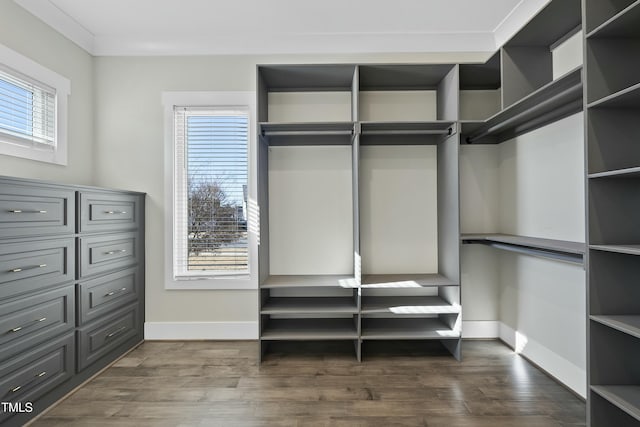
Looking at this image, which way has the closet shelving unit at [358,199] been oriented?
toward the camera

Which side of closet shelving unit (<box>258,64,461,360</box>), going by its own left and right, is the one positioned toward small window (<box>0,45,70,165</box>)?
right

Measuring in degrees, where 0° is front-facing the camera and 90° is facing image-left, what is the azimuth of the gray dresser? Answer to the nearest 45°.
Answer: approximately 315°

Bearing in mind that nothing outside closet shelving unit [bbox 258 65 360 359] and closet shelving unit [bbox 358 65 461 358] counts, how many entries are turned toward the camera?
2

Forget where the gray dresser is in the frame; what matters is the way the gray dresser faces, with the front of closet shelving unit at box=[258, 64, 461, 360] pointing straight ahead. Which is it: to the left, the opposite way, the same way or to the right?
to the left

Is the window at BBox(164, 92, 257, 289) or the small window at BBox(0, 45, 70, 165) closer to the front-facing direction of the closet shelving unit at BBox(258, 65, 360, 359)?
the small window

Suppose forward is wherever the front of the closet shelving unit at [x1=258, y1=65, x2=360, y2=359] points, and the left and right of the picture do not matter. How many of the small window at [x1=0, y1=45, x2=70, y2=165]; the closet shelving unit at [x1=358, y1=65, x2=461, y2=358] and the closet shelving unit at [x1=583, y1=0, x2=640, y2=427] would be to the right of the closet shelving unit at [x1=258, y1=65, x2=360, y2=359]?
1

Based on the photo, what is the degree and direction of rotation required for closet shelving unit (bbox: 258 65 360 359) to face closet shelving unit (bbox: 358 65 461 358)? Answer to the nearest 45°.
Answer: approximately 90° to its left

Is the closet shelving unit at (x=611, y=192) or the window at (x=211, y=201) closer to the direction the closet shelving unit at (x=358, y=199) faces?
the closet shelving unit

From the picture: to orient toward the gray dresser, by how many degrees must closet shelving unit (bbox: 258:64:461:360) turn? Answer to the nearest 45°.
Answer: approximately 45° to its right

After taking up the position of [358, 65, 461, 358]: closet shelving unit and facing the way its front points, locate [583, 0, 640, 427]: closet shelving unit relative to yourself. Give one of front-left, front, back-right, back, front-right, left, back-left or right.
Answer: front-left

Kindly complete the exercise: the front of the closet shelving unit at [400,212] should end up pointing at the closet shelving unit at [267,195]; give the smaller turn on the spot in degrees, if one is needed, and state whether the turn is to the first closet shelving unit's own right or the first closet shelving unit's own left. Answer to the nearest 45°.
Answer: approximately 90° to the first closet shelving unit's own right
